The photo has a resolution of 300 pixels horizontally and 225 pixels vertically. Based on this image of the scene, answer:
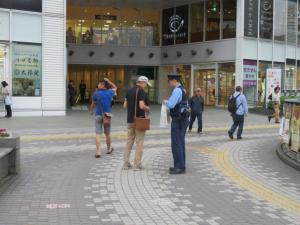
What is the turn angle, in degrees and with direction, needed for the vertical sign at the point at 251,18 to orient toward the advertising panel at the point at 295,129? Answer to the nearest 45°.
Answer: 0° — it already faces it

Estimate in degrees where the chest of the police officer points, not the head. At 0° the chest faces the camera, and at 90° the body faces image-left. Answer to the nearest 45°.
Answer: approximately 90°

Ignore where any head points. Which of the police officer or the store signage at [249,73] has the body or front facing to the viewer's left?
the police officer

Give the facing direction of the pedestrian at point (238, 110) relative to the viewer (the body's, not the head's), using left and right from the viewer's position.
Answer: facing away from the viewer and to the right of the viewer
